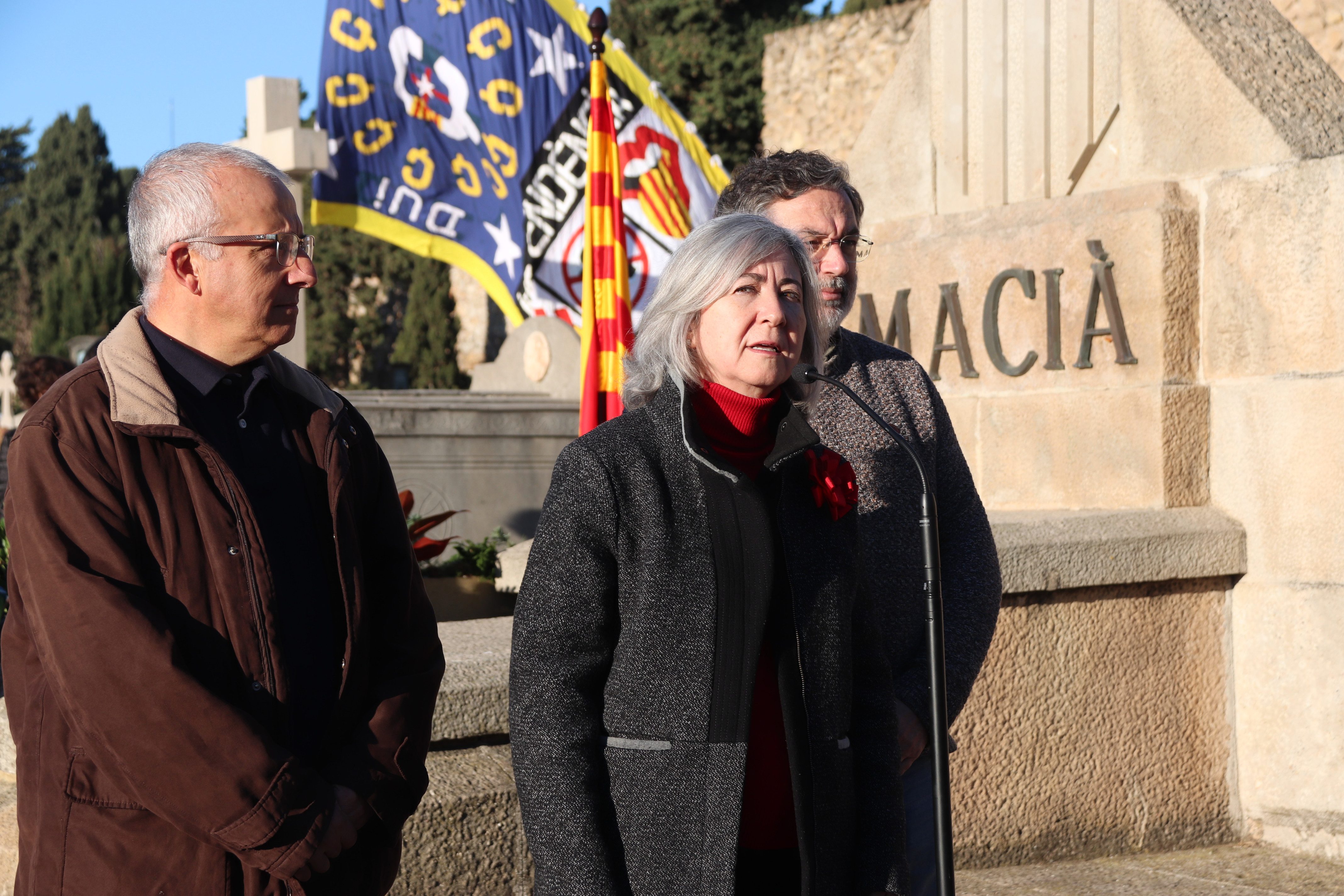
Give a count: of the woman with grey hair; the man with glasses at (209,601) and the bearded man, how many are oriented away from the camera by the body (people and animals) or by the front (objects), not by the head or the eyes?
0

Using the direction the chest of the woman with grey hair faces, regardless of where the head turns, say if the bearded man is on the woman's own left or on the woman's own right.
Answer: on the woman's own left

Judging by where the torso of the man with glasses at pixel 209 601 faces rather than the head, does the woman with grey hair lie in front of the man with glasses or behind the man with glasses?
in front

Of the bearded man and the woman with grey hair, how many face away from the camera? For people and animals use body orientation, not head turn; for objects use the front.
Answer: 0

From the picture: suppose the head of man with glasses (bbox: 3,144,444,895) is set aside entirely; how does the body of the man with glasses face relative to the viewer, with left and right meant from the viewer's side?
facing the viewer and to the right of the viewer

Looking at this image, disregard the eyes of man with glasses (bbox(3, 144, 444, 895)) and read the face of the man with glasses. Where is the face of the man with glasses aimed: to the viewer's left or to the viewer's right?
to the viewer's right

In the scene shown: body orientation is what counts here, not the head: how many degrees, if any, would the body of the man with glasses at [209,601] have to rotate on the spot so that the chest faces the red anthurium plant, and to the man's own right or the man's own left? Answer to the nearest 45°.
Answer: approximately 135° to the man's own left

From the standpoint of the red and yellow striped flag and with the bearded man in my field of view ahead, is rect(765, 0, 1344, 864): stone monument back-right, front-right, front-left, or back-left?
front-left

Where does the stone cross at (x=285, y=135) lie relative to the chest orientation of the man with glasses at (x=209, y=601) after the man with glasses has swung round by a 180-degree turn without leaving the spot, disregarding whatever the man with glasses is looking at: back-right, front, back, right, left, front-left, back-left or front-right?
front-right

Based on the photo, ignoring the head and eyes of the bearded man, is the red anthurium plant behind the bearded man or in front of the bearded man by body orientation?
behind

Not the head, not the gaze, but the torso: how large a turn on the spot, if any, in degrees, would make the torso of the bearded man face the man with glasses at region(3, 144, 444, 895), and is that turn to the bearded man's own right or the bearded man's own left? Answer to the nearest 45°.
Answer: approximately 90° to the bearded man's own right

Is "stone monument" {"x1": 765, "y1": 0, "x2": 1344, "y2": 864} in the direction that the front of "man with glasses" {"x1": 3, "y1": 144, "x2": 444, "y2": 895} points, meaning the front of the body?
no

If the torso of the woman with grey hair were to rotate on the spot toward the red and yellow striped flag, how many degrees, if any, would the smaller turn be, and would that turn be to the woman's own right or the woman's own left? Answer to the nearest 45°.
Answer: approximately 135° to the woman's own left

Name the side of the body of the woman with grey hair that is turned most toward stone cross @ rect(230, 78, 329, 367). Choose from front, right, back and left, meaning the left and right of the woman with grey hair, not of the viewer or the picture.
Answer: back

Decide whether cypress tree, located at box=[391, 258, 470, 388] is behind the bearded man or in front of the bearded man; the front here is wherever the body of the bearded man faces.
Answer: behind

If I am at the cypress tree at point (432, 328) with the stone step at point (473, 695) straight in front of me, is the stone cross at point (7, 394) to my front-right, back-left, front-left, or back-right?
front-right
